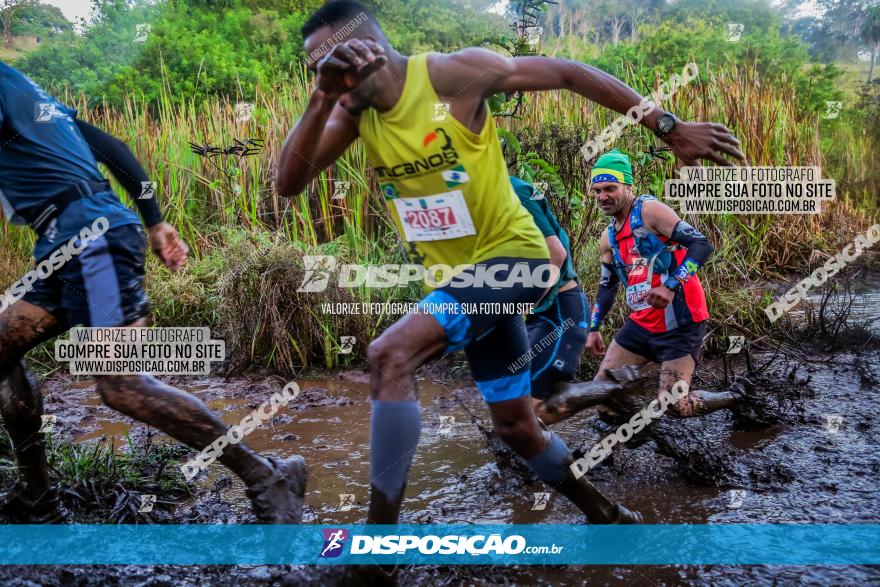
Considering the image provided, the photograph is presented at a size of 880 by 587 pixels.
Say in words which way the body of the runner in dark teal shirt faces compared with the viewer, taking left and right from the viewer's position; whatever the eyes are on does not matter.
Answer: facing to the left of the viewer

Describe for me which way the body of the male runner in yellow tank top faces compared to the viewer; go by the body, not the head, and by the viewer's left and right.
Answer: facing the viewer and to the left of the viewer

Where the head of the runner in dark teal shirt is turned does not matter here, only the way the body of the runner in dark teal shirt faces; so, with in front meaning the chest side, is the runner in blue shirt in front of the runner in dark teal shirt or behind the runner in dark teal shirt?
in front

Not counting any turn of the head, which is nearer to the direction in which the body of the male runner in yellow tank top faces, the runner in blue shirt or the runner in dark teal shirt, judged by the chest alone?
the runner in blue shirt

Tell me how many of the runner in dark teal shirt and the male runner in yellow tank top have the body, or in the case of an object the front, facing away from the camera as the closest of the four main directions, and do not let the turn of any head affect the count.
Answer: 0

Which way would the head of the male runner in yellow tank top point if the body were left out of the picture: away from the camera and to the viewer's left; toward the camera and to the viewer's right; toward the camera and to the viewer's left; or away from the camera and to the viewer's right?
toward the camera and to the viewer's left

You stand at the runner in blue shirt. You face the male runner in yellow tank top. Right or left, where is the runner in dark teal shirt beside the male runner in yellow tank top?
left

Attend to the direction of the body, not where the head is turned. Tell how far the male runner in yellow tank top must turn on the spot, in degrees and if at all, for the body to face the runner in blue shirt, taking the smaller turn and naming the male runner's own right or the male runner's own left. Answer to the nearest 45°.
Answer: approximately 45° to the male runner's own right

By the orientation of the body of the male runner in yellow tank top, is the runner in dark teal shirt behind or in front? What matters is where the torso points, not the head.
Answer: behind

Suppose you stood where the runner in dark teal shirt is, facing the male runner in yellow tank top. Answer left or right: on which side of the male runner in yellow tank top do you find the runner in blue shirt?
right
